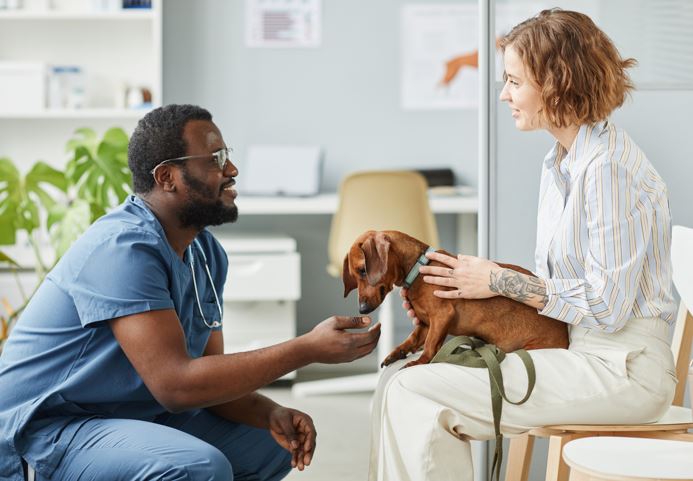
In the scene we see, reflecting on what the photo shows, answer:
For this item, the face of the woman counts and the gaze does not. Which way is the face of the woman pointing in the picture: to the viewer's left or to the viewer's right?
to the viewer's left

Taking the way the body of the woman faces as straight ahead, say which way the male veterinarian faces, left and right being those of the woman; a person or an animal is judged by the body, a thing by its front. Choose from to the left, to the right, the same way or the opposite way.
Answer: the opposite way

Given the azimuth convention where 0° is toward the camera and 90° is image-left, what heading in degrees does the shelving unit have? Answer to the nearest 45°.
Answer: approximately 0°

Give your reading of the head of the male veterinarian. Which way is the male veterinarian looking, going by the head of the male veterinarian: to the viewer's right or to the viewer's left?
to the viewer's right

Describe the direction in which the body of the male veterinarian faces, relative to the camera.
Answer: to the viewer's right

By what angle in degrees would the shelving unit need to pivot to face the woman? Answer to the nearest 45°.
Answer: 0° — it already faces them

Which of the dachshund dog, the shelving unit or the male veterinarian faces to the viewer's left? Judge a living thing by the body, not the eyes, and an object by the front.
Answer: the dachshund dog

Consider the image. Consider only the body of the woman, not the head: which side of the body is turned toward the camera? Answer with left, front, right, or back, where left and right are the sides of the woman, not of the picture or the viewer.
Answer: left

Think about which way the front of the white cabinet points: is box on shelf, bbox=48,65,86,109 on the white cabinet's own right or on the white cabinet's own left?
on the white cabinet's own right

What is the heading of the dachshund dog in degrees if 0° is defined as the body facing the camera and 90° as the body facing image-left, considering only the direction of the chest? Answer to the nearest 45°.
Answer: approximately 90°
